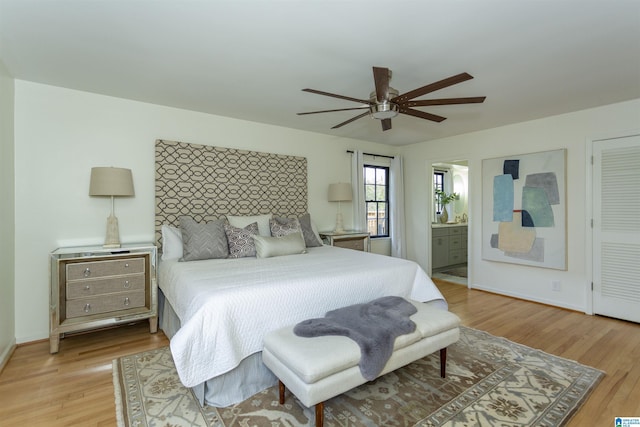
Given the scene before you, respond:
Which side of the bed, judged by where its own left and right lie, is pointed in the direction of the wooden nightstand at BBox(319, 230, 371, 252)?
left

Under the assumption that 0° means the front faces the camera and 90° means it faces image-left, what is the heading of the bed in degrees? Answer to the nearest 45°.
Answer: approximately 315°

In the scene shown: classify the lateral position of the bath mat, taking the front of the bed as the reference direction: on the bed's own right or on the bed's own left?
on the bed's own left

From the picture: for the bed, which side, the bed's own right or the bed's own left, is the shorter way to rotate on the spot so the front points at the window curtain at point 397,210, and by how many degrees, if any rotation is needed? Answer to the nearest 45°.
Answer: approximately 90° to the bed's own left

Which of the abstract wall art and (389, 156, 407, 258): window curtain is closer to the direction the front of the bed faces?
the abstract wall art

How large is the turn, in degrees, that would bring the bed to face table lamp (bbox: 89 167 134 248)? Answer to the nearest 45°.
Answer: approximately 135° to its right

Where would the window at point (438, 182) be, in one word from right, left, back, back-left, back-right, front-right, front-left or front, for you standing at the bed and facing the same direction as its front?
left
